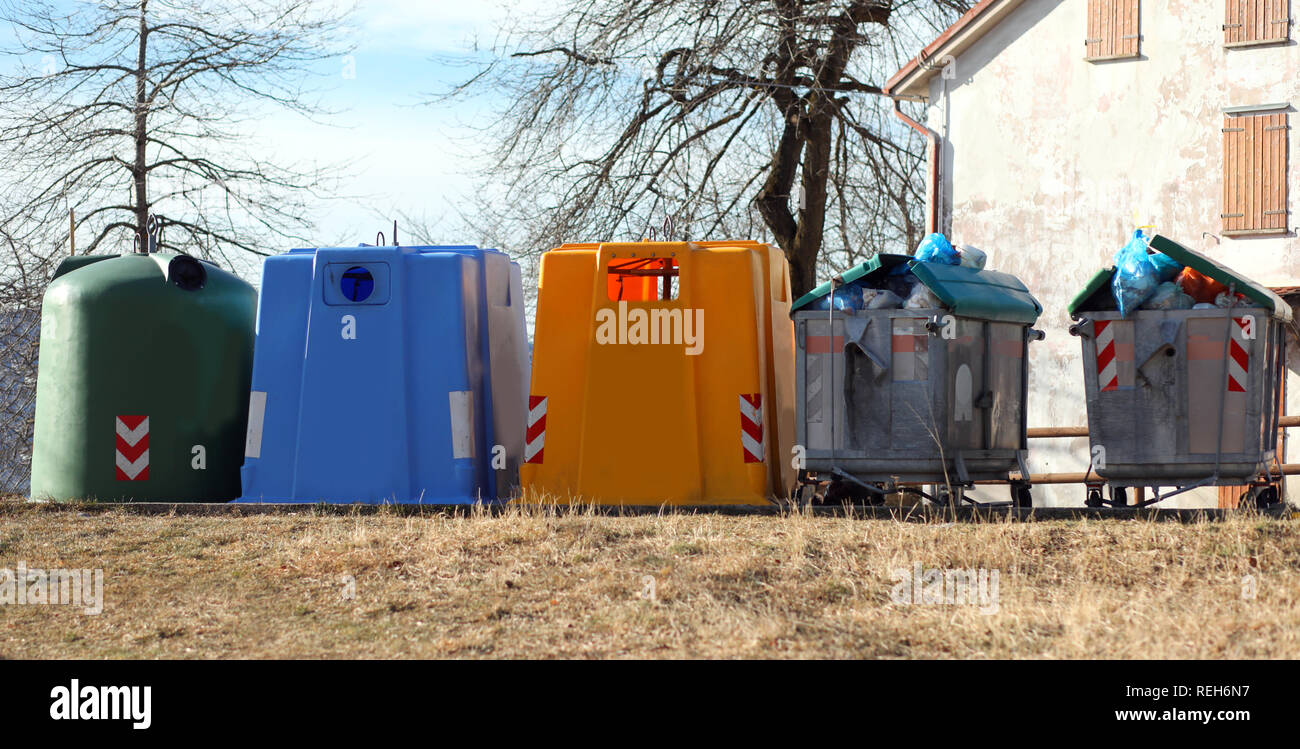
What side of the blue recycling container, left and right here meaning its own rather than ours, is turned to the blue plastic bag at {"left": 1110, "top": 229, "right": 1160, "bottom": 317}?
left

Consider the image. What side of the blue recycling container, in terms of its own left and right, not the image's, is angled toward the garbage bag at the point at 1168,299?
left

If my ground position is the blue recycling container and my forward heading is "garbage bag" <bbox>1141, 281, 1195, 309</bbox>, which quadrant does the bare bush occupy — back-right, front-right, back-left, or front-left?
back-left

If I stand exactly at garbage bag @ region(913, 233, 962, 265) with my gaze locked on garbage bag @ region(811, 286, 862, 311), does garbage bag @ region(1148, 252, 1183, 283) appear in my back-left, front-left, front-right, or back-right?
back-left

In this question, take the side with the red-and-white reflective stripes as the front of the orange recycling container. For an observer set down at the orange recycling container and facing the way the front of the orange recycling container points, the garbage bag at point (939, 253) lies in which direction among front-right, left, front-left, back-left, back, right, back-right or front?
left

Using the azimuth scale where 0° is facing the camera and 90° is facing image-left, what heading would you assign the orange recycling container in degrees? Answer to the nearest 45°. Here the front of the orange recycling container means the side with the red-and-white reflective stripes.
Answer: approximately 0°

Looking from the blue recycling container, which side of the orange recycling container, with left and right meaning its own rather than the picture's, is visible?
right

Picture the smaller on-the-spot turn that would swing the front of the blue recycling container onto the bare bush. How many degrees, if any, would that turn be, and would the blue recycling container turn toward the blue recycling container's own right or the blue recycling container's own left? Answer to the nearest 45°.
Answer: approximately 135° to the blue recycling container's own right

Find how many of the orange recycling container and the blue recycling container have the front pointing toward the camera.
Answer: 2

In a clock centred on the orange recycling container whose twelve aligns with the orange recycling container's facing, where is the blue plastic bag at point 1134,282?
The blue plastic bag is roughly at 9 o'clock from the orange recycling container.

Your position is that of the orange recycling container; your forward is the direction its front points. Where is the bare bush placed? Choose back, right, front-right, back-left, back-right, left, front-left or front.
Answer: back-right

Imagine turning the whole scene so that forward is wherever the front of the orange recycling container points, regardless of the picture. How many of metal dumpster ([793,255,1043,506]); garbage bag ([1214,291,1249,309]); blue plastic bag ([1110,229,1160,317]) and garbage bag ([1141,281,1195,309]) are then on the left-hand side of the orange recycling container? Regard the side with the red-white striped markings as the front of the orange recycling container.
4

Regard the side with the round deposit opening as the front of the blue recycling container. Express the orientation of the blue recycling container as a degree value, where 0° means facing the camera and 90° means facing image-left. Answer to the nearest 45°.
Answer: approximately 0°
